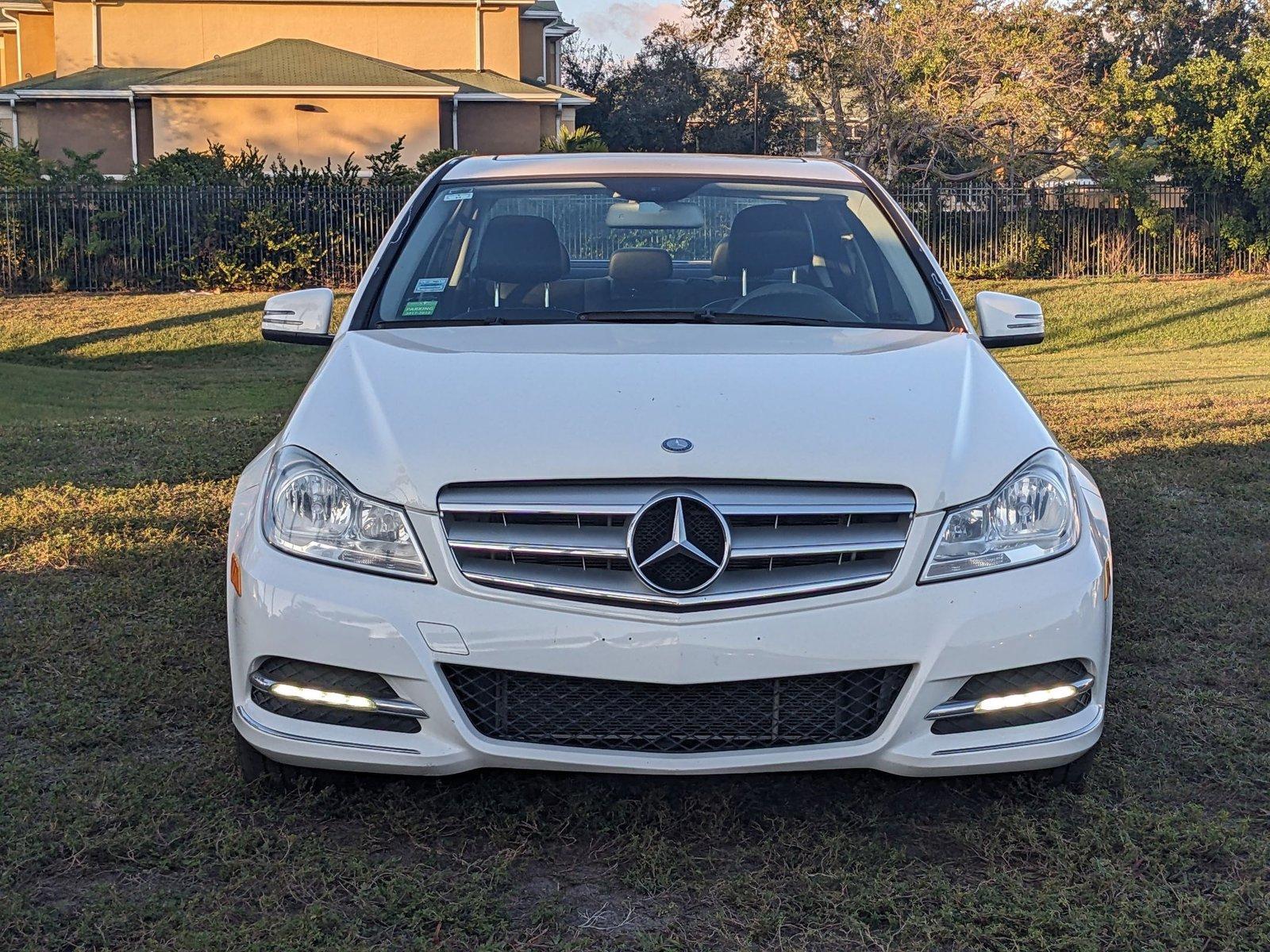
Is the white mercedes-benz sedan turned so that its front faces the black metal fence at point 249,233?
no

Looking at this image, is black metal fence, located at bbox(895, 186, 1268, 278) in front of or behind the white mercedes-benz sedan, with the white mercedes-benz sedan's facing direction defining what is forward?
behind

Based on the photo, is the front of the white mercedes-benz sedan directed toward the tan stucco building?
no

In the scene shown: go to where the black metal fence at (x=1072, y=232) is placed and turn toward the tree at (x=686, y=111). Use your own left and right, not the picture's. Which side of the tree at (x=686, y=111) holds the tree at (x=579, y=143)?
left

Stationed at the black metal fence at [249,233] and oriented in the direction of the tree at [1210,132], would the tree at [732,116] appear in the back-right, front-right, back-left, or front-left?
front-left

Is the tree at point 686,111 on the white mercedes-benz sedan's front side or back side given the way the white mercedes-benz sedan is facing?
on the back side

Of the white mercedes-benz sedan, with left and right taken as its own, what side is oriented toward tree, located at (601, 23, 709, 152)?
back

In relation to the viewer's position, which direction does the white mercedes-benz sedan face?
facing the viewer

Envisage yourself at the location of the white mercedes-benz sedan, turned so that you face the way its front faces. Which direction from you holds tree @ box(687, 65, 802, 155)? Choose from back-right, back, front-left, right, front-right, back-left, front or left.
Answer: back

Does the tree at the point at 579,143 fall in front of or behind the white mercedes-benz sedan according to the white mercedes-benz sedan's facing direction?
behind

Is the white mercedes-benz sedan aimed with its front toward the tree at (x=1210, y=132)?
no
